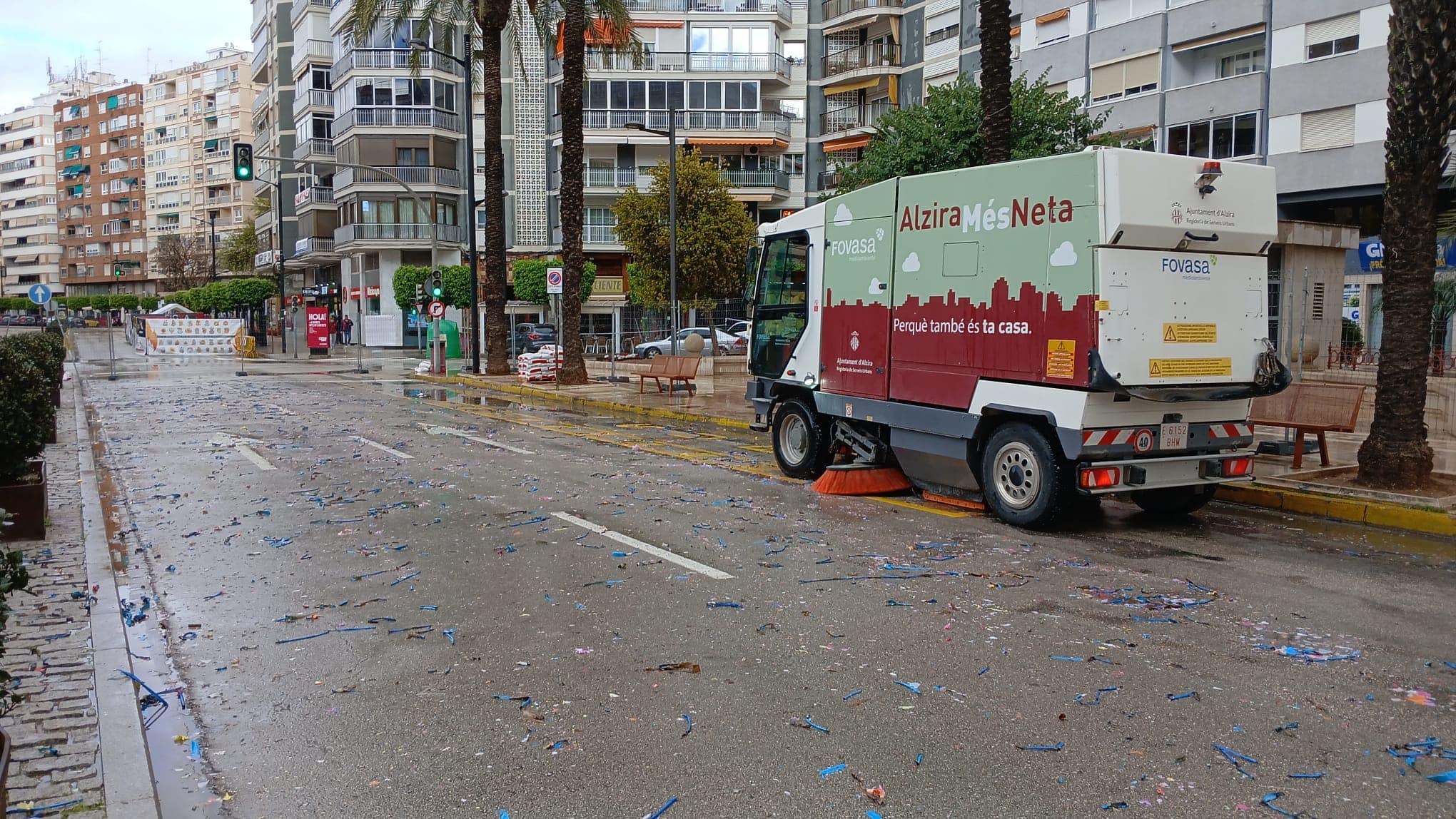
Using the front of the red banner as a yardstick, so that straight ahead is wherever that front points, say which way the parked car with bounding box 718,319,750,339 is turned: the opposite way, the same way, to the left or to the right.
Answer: to the right

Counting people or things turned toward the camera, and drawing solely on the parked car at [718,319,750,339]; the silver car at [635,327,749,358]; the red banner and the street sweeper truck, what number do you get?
1

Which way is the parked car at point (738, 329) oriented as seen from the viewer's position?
to the viewer's left

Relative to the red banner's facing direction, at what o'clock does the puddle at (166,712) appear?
The puddle is roughly at 12 o'clock from the red banner.

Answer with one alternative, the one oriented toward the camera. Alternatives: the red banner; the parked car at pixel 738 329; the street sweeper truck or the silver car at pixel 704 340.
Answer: the red banner

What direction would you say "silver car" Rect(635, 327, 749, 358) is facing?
to the viewer's left

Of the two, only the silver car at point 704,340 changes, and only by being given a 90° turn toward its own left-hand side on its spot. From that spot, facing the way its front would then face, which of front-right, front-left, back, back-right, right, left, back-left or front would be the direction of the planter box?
front

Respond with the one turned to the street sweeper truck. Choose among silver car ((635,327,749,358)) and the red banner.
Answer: the red banner

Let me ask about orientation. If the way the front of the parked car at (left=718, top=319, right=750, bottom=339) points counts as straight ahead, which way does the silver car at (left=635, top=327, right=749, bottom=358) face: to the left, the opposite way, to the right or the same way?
the same way

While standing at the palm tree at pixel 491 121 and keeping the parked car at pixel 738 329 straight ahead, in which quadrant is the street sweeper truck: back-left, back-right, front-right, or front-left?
back-right

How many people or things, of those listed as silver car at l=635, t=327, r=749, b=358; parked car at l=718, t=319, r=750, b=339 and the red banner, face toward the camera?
1

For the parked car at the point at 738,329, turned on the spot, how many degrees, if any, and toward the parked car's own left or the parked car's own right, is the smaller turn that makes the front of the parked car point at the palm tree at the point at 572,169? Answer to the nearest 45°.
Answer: approximately 90° to the parked car's own left

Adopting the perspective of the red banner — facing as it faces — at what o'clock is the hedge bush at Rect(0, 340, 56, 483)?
The hedge bush is roughly at 12 o'clock from the red banner.

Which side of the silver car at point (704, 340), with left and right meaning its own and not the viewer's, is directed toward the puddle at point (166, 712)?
left

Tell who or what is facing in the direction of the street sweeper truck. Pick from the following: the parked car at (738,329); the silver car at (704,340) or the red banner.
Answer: the red banner

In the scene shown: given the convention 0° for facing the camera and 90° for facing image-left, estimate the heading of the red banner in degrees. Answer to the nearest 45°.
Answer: approximately 0°

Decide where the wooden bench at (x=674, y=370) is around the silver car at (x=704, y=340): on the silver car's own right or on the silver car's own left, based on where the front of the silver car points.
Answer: on the silver car's own left

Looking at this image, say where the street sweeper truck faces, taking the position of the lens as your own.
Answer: facing away from the viewer and to the left of the viewer

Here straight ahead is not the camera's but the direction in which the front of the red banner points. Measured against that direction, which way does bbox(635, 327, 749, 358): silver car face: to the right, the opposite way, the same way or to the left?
to the right
